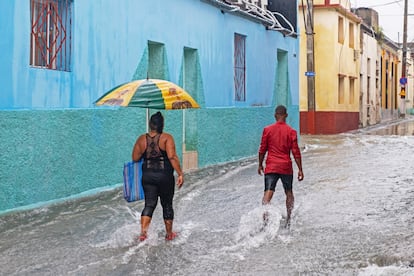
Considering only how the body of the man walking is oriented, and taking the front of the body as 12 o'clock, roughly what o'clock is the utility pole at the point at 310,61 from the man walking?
The utility pole is roughly at 12 o'clock from the man walking.

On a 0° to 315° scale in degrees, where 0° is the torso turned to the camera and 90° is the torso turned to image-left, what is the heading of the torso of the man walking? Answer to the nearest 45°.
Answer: approximately 180°

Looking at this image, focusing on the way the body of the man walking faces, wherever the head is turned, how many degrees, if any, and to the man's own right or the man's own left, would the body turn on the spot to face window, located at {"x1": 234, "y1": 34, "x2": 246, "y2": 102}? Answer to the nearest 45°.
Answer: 0° — they already face it
